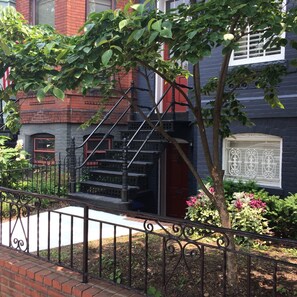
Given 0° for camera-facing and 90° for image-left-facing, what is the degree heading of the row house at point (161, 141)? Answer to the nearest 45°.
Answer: approximately 45°

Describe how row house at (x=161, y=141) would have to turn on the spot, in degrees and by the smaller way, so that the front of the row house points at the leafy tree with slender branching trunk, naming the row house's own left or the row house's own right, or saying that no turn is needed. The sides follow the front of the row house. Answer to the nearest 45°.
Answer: approximately 45° to the row house's own left

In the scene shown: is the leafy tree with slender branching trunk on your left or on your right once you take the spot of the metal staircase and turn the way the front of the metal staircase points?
on your left

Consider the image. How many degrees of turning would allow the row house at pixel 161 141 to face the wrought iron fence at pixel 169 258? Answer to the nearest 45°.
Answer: approximately 45° to its left

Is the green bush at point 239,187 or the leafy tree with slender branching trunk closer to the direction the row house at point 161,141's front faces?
the leafy tree with slender branching trunk

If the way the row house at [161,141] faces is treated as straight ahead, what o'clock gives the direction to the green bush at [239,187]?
The green bush is roughly at 9 o'clock from the row house.

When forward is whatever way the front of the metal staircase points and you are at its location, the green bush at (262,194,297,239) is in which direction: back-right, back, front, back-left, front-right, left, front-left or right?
left

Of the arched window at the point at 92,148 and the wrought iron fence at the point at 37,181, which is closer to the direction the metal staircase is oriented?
the wrought iron fence

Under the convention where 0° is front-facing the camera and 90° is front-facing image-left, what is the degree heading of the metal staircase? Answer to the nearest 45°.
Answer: approximately 45°

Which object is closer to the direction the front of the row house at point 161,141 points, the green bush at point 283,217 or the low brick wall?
the low brick wall

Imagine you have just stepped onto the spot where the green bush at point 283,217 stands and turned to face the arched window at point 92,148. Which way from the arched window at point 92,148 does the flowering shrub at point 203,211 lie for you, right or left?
left

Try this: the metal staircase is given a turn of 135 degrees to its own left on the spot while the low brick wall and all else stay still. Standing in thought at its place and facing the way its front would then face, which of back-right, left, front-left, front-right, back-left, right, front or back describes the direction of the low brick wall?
right
